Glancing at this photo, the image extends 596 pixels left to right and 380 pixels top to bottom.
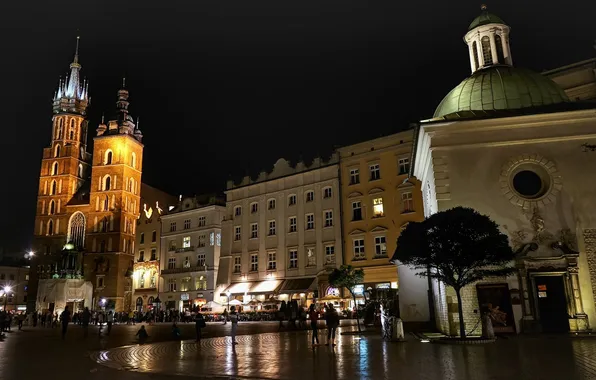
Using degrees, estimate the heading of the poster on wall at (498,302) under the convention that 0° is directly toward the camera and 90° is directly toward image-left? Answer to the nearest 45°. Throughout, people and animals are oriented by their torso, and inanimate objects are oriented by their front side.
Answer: approximately 0°

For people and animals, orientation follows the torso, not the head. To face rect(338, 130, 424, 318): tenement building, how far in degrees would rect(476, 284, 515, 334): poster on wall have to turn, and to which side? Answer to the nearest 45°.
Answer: approximately 135° to its right

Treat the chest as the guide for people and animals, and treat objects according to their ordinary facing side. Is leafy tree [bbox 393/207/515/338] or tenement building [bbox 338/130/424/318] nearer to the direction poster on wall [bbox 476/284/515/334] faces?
the leafy tree
